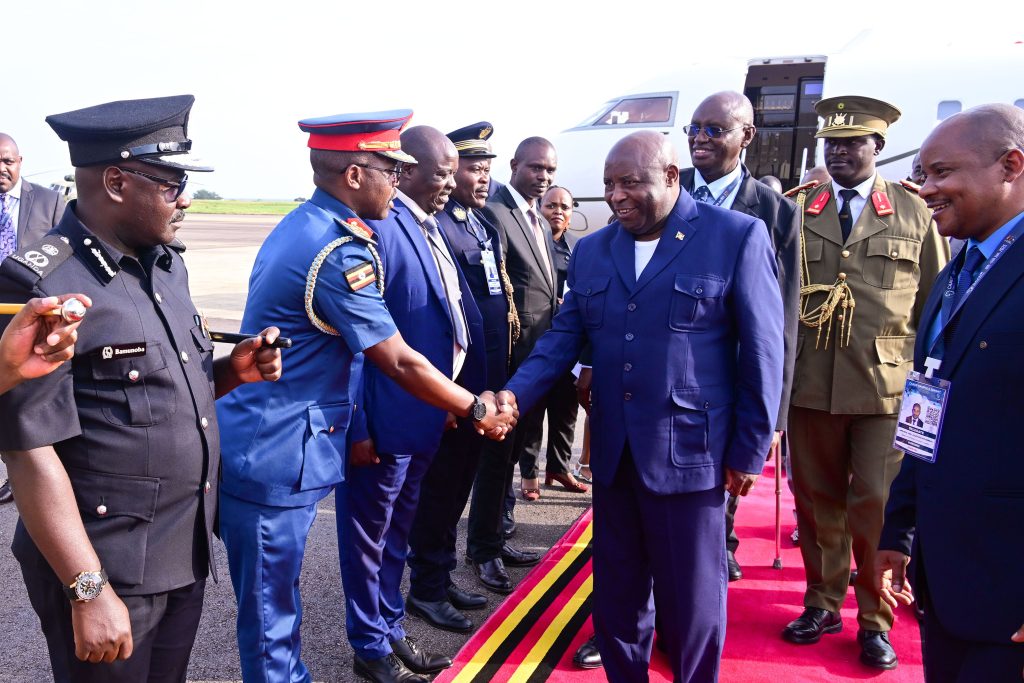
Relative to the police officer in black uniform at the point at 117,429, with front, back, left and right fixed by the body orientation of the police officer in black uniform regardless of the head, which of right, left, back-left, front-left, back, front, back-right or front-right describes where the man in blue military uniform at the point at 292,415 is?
left

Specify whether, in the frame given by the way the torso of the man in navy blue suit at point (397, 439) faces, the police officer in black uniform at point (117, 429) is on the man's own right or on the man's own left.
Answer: on the man's own right

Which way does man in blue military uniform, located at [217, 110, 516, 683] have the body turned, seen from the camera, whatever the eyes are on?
to the viewer's right

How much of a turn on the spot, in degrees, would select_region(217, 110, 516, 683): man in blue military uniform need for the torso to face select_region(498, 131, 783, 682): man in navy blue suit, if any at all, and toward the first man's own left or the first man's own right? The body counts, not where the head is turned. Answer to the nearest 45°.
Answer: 0° — they already face them

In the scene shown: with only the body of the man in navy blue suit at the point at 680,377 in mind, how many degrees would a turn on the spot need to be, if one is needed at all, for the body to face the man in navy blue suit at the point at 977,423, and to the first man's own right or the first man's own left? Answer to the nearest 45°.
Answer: approximately 90° to the first man's own left

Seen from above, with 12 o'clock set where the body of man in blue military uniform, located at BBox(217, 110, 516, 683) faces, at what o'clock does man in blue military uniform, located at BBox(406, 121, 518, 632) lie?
man in blue military uniform, located at BBox(406, 121, 518, 632) is roughly at 10 o'clock from man in blue military uniform, located at BBox(217, 110, 516, 683).

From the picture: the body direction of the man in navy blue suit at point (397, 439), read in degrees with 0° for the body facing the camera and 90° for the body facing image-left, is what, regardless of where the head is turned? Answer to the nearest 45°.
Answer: approximately 315°

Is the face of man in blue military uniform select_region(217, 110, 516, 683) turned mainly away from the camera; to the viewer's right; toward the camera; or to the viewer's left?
to the viewer's right

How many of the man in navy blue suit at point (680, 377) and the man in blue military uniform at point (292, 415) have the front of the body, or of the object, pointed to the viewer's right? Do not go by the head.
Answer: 1

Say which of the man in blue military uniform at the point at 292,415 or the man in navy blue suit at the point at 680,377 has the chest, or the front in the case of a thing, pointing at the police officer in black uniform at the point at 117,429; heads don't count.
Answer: the man in navy blue suit

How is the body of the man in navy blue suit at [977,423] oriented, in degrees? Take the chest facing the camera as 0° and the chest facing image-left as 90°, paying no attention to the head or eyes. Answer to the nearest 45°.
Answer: approximately 45°
